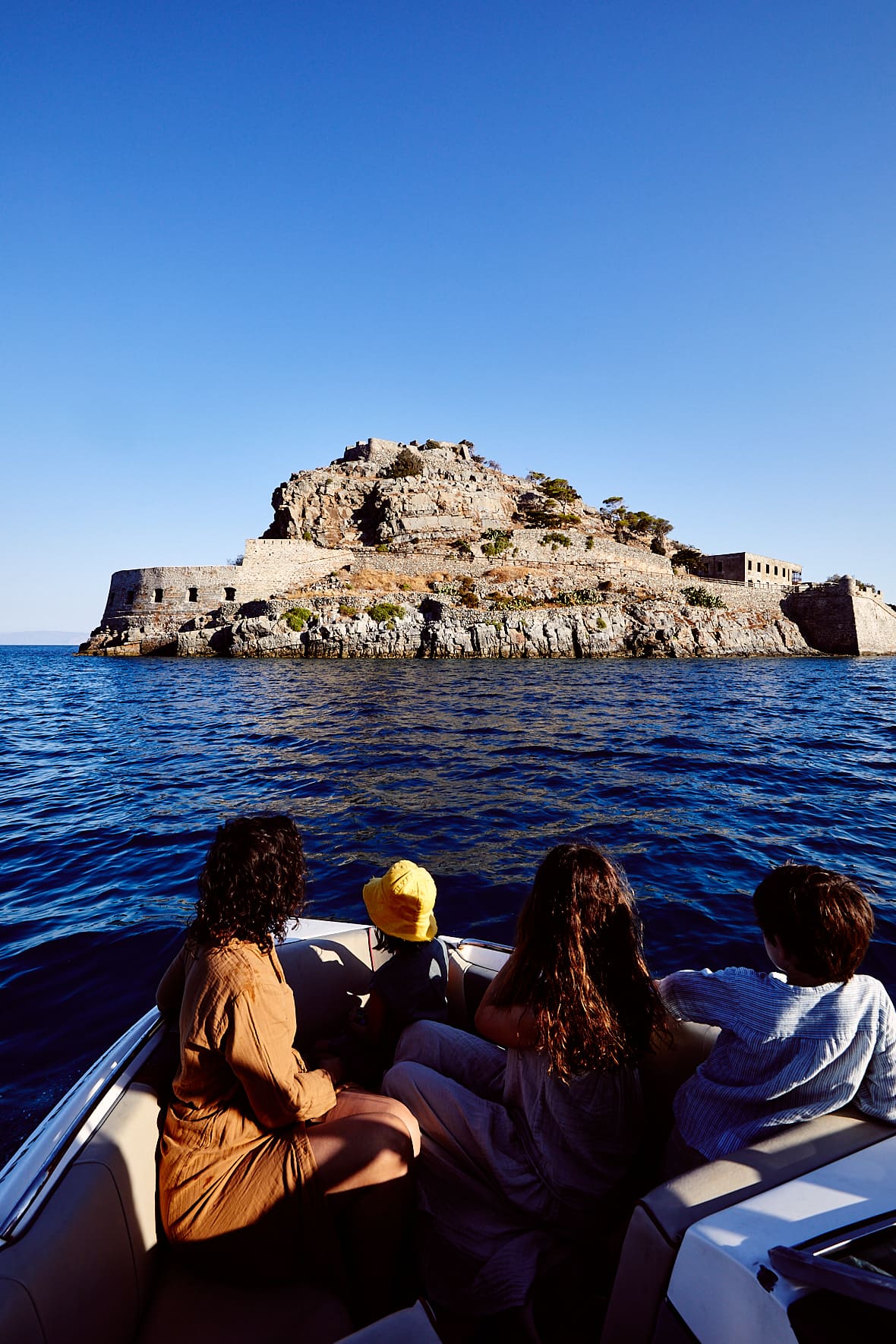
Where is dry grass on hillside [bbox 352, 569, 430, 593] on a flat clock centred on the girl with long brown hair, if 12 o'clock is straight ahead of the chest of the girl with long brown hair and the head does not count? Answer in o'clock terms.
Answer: The dry grass on hillside is roughly at 1 o'clock from the girl with long brown hair.

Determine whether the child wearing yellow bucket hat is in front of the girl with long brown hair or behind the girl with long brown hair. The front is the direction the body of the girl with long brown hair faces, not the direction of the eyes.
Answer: in front

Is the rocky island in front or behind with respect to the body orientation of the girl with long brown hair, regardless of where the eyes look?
in front

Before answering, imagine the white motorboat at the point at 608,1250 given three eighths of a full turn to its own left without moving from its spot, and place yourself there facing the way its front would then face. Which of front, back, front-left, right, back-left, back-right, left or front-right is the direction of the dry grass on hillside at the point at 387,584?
back-right

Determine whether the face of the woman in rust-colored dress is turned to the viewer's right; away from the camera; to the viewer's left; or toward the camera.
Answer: away from the camera

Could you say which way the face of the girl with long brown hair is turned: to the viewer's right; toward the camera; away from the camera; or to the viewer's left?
away from the camera

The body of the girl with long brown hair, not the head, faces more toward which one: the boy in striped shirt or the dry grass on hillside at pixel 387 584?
the dry grass on hillside

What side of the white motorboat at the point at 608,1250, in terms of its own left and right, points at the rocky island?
front

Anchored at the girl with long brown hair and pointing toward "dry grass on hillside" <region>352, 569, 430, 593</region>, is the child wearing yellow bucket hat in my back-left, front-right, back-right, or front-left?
front-left

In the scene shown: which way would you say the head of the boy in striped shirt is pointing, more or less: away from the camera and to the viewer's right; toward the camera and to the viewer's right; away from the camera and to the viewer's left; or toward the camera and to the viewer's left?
away from the camera and to the viewer's left

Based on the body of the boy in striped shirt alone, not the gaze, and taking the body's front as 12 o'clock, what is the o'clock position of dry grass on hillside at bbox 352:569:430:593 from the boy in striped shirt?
The dry grass on hillside is roughly at 11 o'clock from the boy in striped shirt.

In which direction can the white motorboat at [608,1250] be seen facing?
away from the camera

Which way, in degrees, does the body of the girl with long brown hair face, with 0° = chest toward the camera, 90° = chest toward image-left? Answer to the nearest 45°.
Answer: approximately 135°

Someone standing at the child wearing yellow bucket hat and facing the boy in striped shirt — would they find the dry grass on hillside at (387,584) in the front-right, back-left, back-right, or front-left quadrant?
back-left

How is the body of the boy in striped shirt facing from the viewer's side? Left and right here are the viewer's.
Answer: facing away from the viewer
